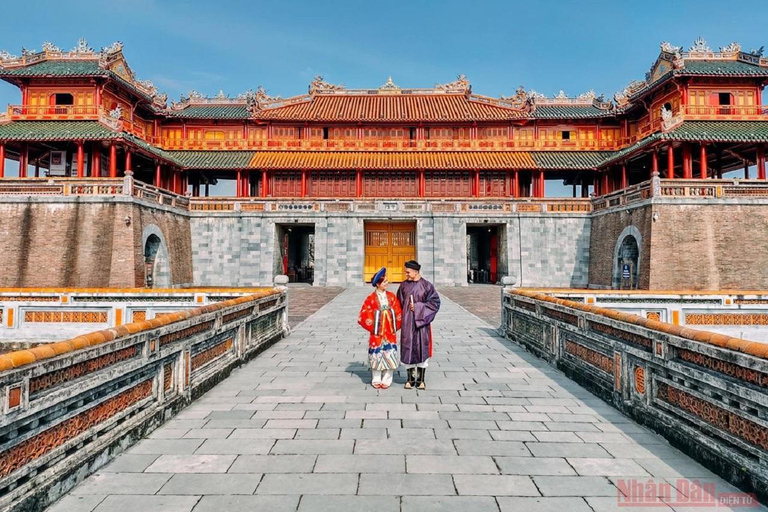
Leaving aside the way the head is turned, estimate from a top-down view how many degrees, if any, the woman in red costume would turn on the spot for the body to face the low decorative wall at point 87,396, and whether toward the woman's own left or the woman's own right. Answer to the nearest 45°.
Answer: approximately 45° to the woman's own right

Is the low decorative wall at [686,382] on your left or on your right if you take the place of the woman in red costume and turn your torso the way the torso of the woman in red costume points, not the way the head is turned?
on your left

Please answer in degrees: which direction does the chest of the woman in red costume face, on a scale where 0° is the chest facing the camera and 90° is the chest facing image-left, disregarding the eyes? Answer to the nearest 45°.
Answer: approximately 0°

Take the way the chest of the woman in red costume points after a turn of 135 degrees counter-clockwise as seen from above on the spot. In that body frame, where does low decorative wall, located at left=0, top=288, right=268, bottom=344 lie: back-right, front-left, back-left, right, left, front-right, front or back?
left

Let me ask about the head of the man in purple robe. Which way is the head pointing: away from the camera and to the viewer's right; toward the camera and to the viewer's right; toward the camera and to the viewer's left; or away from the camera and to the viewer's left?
toward the camera and to the viewer's left
